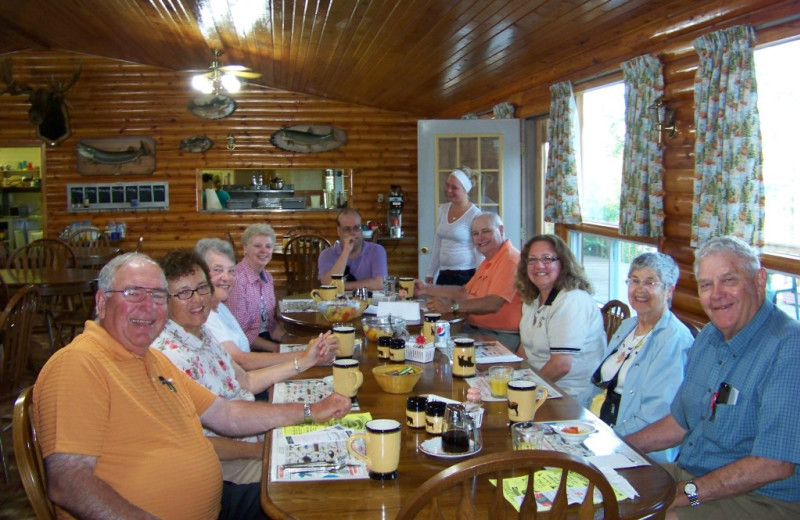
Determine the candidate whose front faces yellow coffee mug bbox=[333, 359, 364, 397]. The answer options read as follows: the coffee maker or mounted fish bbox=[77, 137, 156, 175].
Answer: the coffee maker

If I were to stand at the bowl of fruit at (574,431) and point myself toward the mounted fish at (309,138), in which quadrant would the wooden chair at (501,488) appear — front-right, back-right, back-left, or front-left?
back-left

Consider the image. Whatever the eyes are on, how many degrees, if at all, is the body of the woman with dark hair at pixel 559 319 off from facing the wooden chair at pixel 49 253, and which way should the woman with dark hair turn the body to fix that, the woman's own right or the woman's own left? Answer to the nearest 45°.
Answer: approximately 90° to the woman's own right

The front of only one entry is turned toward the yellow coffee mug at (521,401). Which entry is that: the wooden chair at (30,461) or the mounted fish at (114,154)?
the wooden chair

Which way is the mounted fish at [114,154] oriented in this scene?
to the viewer's left

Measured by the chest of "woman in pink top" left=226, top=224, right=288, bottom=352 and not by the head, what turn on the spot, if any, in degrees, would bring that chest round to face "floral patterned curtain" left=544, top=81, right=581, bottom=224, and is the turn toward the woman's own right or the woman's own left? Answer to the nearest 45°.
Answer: approximately 45° to the woman's own left

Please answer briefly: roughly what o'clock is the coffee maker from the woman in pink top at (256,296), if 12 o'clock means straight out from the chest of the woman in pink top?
The coffee maker is roughly at 8 o'clock from the woman in pink top.

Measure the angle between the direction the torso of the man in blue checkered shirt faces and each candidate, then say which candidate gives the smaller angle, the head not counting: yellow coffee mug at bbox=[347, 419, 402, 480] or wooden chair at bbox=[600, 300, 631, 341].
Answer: the yellow coffee mug

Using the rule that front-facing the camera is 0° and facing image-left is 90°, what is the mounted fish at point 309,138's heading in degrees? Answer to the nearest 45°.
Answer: approximately 90°

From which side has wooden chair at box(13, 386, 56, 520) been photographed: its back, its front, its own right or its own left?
right

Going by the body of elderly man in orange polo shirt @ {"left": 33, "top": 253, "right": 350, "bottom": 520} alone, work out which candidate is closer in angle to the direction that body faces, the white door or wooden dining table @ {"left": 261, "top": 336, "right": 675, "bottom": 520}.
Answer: the wooden dining table

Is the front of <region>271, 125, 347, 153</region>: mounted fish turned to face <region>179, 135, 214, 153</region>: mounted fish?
yes
